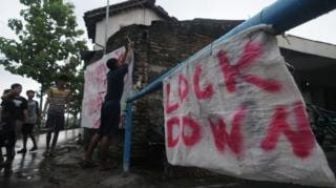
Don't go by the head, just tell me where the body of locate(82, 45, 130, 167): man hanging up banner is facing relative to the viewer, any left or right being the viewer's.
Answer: facing away from the viewer and to the right of the viewer

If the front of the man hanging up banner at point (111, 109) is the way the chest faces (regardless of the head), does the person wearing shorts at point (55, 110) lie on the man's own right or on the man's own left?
on the man's own left

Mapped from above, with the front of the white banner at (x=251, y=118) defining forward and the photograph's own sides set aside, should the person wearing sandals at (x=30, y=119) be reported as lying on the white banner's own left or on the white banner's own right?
on the white banner's own right

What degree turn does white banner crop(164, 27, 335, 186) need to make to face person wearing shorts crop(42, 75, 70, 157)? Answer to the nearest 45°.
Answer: approximately 90° to its right

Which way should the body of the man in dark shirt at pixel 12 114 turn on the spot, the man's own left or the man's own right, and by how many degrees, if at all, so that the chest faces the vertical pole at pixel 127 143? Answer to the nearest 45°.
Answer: approximately 45° to the man's own left

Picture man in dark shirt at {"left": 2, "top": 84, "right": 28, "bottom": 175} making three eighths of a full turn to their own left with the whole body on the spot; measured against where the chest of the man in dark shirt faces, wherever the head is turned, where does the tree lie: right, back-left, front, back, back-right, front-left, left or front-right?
front-left

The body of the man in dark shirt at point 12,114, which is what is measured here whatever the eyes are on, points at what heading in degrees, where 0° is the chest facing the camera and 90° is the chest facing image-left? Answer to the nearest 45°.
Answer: approximately 0°

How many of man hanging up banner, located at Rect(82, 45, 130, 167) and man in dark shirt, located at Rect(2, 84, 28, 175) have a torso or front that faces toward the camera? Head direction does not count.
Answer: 1
